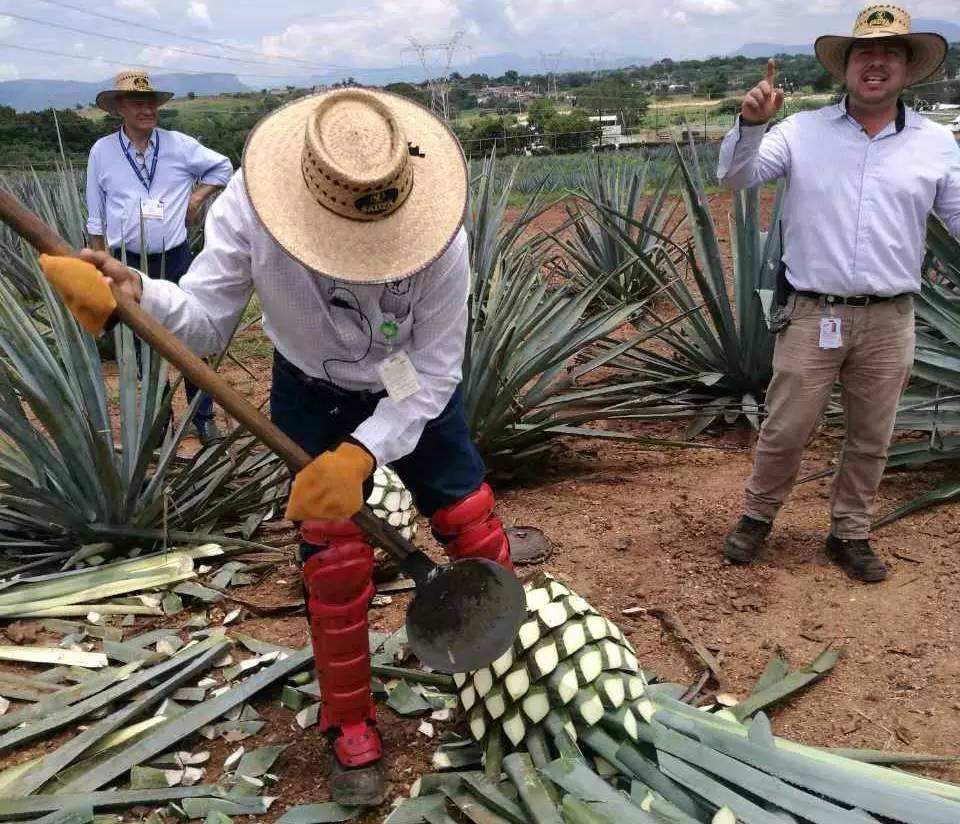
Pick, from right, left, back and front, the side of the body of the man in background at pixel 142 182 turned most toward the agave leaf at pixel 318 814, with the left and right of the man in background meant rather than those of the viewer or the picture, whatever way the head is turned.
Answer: front

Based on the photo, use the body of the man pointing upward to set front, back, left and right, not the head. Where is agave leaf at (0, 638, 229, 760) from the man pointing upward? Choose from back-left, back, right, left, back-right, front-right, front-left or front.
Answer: front-right

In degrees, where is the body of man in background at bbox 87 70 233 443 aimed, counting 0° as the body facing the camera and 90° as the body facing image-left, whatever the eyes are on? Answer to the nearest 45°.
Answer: approximately 0°

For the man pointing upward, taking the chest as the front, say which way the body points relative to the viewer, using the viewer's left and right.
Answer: facing the viewer

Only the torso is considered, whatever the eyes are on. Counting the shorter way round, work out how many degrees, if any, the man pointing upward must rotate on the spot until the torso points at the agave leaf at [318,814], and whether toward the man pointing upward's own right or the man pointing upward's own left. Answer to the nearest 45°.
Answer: approximately 45° to the man pointing upward's own right

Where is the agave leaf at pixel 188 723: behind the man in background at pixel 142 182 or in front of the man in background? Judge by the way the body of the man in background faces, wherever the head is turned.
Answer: in front

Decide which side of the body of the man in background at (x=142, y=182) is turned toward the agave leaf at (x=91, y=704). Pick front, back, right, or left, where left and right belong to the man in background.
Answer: front

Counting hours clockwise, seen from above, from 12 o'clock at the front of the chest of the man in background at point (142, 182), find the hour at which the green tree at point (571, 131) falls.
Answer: The green tree is roughly at 7 o'clock from the man in background.

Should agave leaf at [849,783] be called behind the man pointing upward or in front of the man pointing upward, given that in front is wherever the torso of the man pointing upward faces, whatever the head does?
in front

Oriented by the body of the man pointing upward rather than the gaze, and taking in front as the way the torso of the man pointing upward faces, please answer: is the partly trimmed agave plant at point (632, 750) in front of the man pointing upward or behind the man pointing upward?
in front

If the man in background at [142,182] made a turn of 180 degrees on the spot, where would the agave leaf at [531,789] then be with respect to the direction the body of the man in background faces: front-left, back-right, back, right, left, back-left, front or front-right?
back

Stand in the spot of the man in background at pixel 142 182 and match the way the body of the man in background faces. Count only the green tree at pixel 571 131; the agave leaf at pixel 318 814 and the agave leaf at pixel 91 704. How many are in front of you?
2

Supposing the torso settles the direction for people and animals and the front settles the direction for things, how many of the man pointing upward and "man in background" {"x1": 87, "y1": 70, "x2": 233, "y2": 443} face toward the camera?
2

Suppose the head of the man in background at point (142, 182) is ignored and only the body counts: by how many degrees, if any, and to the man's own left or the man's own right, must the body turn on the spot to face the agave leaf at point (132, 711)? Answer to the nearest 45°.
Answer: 0° — they already face it
